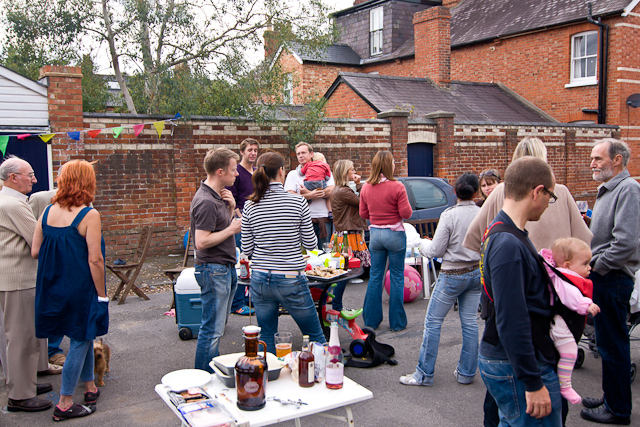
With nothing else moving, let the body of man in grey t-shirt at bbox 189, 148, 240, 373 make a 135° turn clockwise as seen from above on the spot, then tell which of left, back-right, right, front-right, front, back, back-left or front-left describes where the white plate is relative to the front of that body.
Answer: front-left

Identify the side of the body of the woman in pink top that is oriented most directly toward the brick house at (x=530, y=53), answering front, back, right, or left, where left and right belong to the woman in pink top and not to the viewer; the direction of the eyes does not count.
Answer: front

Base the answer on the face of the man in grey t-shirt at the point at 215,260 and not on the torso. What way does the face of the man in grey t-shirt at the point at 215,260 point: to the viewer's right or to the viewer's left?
to the viewer's right

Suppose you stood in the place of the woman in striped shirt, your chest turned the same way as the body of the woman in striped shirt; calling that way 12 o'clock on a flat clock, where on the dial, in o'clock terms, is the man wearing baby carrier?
The man wearing baby carrier is roughly at 5 o'clock from the woman in striped shirt.

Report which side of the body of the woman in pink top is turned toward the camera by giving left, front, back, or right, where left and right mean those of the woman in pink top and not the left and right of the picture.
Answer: back

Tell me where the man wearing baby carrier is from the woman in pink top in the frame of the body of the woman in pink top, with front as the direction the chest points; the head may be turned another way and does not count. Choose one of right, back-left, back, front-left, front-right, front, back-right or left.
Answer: back

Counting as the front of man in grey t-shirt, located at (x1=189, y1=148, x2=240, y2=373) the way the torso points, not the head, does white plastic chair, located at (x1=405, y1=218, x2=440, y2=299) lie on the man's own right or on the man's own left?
on the man's own left

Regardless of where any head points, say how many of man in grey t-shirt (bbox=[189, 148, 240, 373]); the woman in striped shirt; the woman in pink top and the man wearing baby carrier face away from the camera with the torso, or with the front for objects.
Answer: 2

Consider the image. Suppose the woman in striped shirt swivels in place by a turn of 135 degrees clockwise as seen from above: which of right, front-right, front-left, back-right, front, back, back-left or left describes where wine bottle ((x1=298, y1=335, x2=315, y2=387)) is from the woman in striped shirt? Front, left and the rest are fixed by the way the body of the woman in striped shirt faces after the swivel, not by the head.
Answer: front-right

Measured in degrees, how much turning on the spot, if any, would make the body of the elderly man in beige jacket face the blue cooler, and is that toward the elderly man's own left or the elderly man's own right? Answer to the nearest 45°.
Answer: approximately 45° to the elderly man's own left

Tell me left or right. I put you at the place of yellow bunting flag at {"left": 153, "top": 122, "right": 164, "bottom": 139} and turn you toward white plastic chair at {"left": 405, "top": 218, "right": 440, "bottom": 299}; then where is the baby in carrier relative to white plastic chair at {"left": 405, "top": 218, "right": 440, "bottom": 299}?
right

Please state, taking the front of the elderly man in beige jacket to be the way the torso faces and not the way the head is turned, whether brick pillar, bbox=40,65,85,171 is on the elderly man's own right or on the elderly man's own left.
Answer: on the elderly man's own left

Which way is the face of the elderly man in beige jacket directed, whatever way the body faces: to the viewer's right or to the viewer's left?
to the viewer's right
